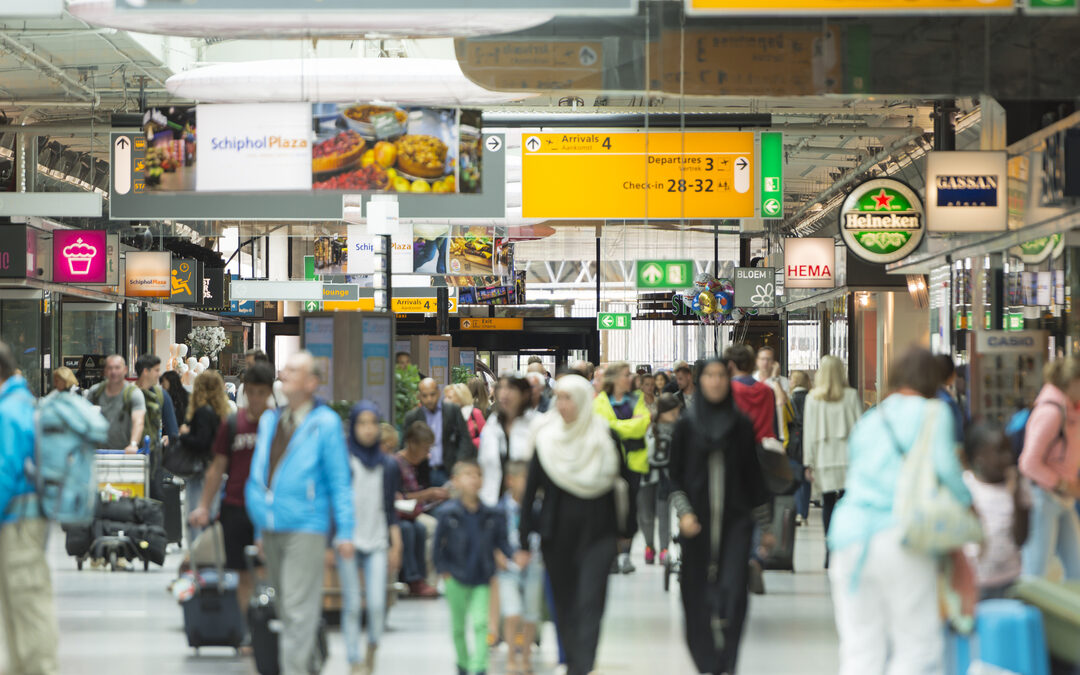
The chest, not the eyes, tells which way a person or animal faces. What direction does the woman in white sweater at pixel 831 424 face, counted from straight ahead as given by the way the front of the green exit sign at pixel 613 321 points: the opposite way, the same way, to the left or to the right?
the opposite way

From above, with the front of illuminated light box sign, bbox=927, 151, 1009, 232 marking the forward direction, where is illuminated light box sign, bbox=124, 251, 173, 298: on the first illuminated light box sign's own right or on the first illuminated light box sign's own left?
on the first illuminated light box sign's own right

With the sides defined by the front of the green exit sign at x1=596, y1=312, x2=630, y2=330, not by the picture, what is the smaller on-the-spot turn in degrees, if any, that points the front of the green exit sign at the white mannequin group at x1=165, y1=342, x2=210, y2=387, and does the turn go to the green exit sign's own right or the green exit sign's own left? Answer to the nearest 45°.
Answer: approximately 45° to the green exit sign's own right

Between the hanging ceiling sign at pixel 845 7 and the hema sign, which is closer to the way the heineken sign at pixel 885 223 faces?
the hanging ceiling sign

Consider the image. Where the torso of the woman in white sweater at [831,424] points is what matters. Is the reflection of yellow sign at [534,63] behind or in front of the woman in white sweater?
behind

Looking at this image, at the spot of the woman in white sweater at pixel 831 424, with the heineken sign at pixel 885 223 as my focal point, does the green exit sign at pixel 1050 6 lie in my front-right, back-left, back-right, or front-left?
back-right

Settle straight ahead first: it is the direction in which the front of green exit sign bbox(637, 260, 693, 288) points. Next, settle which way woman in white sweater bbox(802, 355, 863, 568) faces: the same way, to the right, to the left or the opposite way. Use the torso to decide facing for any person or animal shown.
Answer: the opposite way

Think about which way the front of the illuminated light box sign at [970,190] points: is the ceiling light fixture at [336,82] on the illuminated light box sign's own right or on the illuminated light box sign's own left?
on the illuminated light box sign's own right

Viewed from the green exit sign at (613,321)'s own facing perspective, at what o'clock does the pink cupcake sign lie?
The pink cupcake sign is roughly at 1 o'clock from the green exit sign.

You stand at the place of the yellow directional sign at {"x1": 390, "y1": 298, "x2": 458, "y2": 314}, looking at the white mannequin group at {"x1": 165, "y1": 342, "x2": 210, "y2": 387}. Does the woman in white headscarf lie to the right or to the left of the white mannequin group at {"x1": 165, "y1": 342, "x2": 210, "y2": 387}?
left
